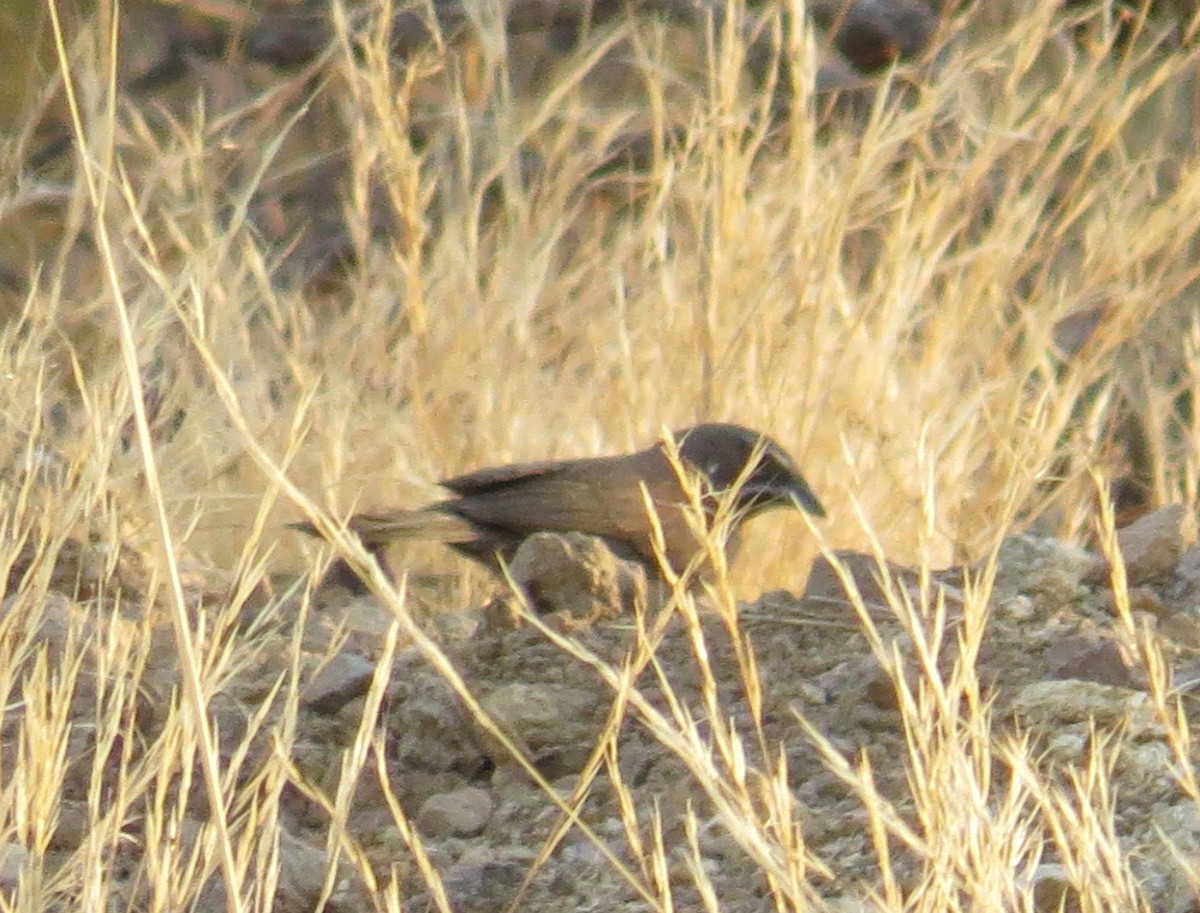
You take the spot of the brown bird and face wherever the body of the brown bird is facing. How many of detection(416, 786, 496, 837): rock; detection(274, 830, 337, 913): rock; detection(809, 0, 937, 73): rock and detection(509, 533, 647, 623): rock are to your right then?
3

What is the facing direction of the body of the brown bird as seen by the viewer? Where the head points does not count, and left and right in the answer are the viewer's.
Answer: facing to the right of the viewer

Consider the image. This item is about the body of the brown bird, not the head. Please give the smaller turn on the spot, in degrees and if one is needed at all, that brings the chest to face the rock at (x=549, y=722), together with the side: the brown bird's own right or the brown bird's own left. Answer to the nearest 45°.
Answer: approximately 90° to the brown bird's own right

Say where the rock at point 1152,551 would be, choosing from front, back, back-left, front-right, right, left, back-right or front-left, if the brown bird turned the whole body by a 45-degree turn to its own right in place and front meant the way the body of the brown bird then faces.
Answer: front

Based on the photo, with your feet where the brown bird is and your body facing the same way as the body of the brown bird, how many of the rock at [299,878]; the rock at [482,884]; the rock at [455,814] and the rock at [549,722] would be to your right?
4

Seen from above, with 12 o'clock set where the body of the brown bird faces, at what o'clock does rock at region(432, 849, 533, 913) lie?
The rock is roughly at 3 o'clock from the brown bird.

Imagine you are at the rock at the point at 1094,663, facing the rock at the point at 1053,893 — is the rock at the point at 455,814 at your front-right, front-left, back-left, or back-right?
front-right

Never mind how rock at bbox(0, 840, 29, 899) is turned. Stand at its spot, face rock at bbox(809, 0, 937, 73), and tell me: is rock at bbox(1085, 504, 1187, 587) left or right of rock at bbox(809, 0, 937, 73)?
right

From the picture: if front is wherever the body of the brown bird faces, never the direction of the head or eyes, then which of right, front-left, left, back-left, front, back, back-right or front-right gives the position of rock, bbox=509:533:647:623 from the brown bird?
right

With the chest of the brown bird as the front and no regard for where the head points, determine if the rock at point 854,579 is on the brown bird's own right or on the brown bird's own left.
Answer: on the brown bird's own right

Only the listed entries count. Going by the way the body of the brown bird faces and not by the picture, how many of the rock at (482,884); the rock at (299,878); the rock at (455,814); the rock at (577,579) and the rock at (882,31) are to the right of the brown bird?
4

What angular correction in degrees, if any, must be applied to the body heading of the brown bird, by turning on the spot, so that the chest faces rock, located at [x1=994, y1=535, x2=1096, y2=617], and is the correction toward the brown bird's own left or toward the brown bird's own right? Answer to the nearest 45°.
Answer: approximately 45° to the brown bird's own right

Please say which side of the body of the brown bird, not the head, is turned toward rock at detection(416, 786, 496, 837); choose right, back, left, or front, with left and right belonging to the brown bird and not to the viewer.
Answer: right

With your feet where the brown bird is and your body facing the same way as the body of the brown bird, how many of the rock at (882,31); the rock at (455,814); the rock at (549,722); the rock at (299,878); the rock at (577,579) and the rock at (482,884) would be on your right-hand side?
5
